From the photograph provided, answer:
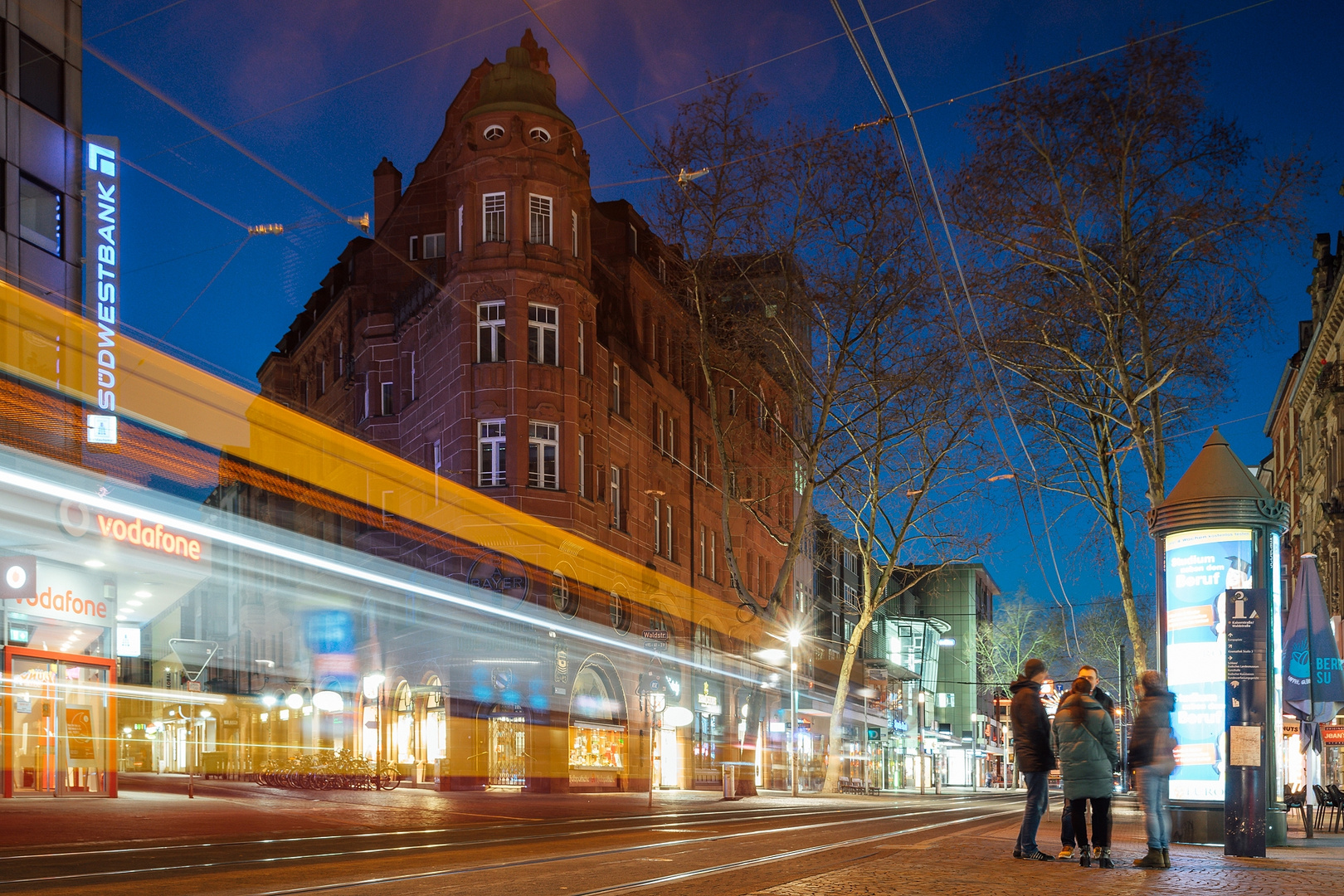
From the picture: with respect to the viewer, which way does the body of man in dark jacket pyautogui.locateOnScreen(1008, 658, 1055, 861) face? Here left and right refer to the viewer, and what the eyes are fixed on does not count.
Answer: facing to the right of the viewer

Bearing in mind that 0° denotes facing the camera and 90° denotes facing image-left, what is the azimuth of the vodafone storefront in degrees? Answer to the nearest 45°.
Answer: approximately 315°

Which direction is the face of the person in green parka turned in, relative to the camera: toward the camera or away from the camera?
away from the camera

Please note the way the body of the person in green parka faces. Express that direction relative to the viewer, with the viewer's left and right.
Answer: facing away from the viewer

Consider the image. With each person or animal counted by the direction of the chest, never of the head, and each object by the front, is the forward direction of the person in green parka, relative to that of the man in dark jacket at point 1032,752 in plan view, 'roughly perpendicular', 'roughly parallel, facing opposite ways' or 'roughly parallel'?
roughly perpendicular

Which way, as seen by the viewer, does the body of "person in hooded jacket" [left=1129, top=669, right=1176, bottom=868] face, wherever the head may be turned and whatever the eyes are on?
to the viewer's left
